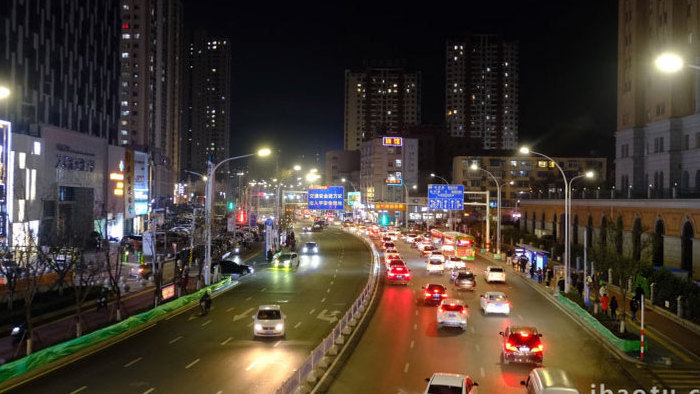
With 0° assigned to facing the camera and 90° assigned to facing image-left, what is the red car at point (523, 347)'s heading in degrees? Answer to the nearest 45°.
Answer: approximately 180°

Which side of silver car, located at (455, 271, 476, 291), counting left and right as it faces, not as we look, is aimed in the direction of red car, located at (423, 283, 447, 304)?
back

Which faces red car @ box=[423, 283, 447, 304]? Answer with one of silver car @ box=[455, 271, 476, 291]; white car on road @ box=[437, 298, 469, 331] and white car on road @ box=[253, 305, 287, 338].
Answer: white car on road @ box=[437, 298, 469, 331]

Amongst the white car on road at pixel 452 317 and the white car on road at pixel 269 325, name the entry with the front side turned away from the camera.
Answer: the white car on road at pixel 452 317

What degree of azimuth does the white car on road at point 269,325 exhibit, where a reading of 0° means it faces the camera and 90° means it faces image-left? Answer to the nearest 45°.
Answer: approximately 0°

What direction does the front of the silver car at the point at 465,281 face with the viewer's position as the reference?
facing away from the viewer

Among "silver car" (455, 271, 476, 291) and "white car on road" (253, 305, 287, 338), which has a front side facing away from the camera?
the silver car

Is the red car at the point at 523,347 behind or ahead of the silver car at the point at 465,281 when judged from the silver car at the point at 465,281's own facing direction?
behind

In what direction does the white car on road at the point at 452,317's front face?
away from the camera

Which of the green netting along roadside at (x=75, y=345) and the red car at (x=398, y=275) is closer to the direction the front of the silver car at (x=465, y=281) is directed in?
the red car

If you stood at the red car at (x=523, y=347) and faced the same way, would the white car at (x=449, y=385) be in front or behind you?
behind

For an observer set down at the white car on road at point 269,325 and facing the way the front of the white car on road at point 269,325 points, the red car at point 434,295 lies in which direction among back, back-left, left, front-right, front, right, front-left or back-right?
back-left

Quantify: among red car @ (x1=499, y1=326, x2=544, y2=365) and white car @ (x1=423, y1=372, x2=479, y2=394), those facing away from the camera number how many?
2

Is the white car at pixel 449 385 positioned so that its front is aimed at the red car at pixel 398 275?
yes

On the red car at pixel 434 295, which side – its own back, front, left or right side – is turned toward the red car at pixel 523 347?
back
